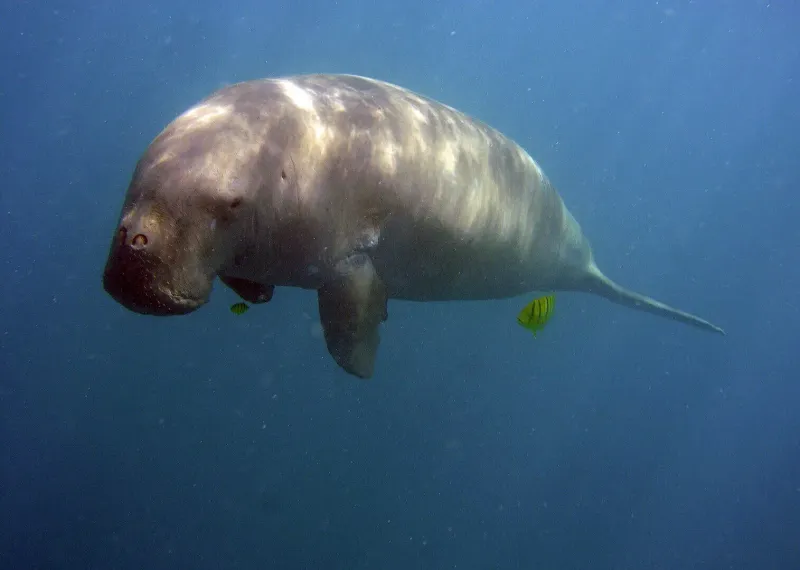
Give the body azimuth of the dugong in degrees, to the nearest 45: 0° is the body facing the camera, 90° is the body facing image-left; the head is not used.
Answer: approximately 45°

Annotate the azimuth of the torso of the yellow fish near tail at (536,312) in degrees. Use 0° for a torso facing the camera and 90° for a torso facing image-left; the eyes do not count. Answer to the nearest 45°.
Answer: approximately 90°

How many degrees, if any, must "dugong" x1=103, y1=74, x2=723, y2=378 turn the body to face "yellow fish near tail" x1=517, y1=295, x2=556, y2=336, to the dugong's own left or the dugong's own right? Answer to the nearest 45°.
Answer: approximately 180°

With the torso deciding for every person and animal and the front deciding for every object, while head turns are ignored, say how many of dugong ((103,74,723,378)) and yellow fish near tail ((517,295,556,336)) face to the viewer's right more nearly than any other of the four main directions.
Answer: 0
